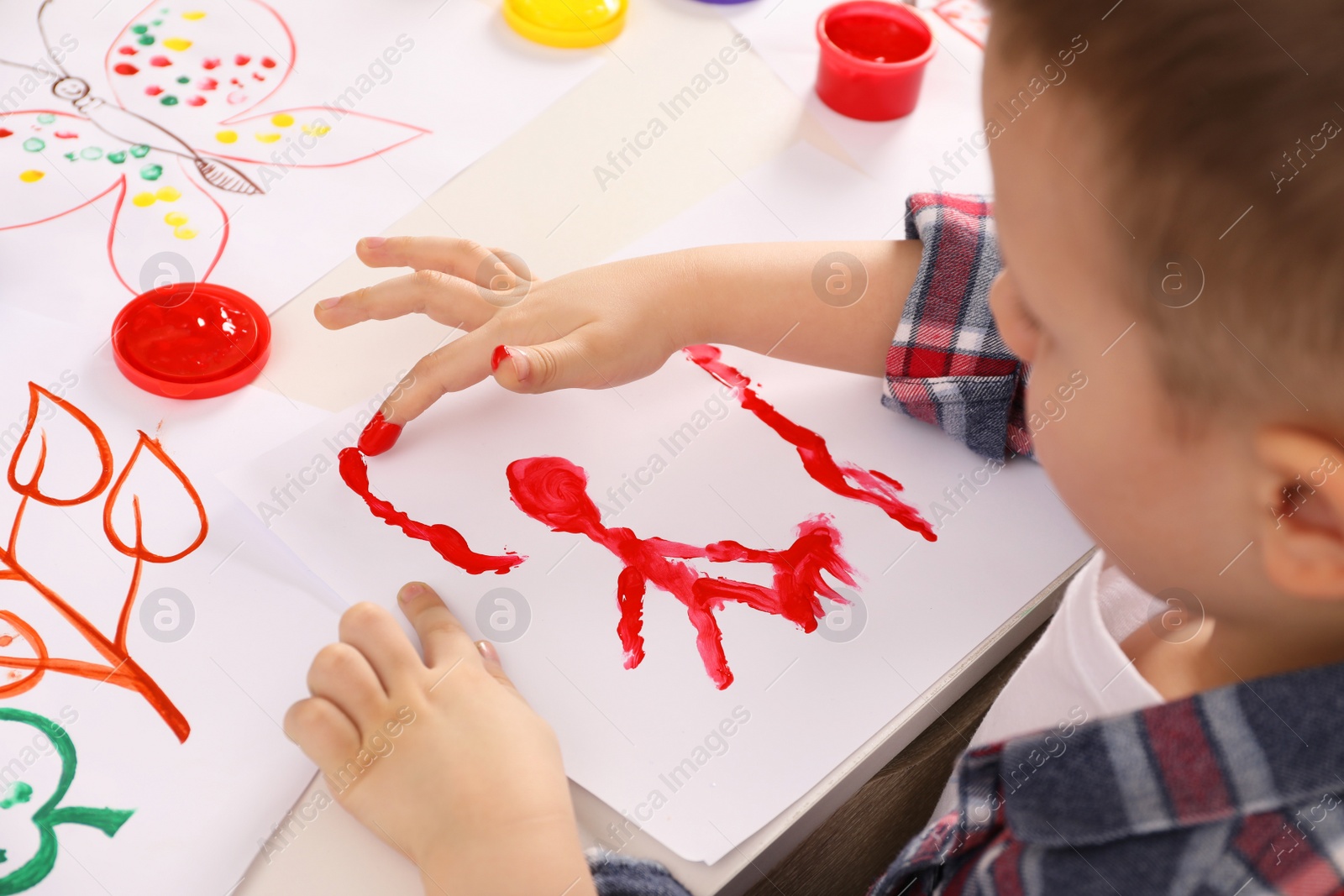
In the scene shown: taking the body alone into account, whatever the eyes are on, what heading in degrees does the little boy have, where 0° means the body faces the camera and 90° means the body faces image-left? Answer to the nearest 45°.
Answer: approximately 90°

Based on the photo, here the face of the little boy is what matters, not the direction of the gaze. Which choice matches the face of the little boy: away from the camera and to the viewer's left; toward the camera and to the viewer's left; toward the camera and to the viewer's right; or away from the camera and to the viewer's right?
away from the camera and to the viewer's left
